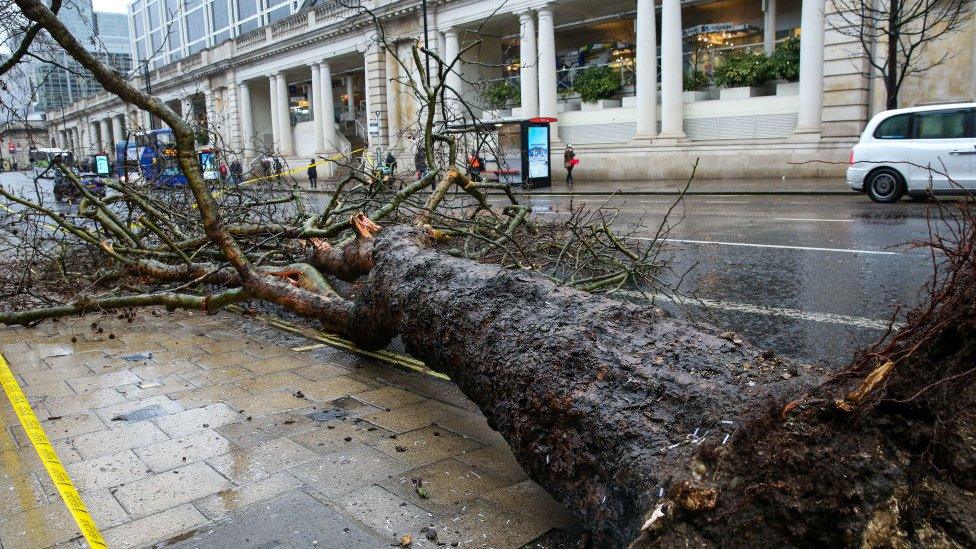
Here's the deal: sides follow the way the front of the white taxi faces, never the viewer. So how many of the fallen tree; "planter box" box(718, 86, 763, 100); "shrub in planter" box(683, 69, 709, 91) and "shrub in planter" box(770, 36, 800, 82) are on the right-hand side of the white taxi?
1

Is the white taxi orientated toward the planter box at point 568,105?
no

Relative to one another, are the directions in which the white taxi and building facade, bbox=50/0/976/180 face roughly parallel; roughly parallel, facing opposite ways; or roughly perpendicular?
roughly perpendicular

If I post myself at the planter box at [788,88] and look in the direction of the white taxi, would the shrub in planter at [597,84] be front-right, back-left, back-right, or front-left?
back-right

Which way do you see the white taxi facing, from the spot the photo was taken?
facing to the right of the viewer

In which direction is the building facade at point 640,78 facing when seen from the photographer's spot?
facing the viewer and to the left of the viewer

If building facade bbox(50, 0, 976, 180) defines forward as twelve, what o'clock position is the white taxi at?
The white taxi is roughly at 10 o'clock from the building facade.

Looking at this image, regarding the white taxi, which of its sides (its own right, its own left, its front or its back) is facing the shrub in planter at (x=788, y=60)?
left

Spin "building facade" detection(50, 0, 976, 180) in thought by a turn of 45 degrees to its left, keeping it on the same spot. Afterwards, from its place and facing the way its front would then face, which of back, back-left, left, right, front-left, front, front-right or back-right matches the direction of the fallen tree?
front

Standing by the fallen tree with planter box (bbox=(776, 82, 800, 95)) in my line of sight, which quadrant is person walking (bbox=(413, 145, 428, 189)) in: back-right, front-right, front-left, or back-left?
front-left
